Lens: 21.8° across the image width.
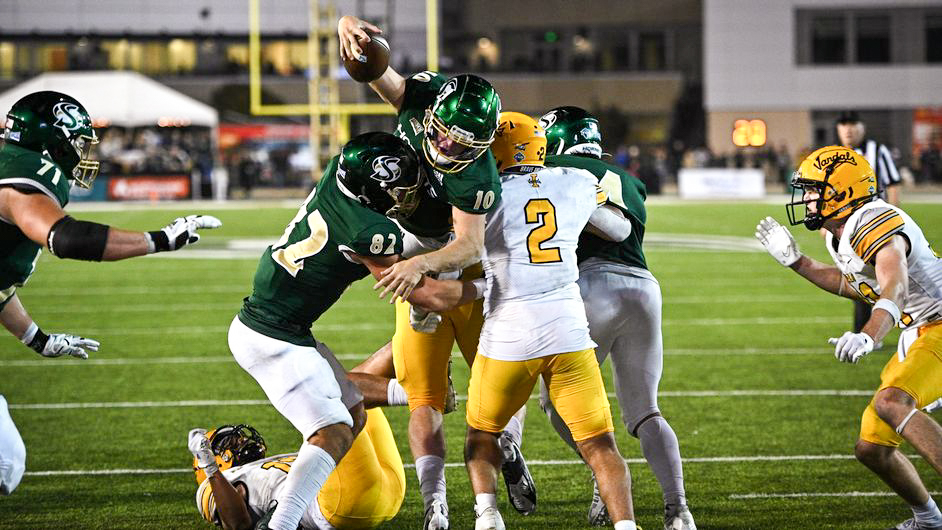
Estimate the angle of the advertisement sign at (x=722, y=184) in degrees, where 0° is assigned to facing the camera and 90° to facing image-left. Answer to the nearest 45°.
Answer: approximately 0°

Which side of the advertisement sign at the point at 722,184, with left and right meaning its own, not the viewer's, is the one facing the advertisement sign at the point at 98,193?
right

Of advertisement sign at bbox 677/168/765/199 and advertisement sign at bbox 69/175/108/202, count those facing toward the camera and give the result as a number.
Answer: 2

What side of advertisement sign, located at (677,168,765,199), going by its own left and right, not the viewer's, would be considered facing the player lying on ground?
front

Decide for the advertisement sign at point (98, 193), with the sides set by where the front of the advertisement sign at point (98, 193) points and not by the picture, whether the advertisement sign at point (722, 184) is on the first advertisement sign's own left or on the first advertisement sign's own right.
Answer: on the first advertisement sign's own left

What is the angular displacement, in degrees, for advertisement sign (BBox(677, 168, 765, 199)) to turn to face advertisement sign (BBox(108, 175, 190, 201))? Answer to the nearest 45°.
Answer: approximately 90° to its right

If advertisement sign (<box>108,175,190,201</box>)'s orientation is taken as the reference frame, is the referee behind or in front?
in front

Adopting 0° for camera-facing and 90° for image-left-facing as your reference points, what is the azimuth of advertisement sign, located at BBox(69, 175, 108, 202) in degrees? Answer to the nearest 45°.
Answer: approximately 0°
